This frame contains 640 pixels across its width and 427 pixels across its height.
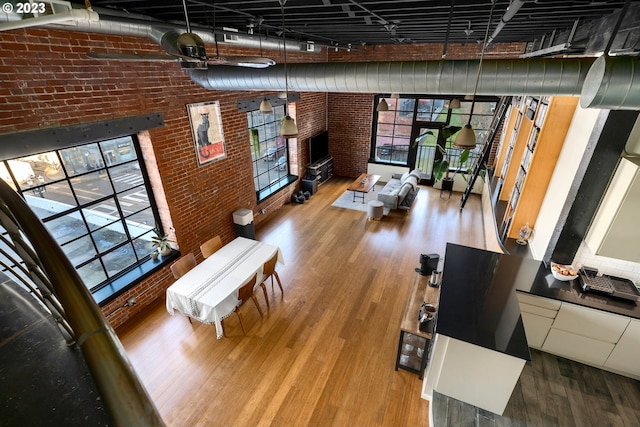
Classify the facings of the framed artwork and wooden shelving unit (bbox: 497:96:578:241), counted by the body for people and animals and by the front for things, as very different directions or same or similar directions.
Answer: very different directions

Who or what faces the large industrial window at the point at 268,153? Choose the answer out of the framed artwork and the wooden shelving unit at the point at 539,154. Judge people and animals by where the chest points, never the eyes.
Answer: the wooden shelving unit

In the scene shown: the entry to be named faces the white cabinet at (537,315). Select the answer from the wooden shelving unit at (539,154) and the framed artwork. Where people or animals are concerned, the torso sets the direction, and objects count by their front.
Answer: the framed artwork

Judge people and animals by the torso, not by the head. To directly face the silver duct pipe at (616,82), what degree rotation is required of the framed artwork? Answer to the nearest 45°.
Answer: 0° — it already faces it

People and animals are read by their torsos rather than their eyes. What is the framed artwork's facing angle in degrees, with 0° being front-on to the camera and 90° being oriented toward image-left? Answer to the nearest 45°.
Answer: approximately 315°

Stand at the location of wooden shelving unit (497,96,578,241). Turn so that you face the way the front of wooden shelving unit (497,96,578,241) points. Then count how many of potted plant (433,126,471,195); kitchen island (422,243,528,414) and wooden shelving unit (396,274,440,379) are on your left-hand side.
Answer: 2

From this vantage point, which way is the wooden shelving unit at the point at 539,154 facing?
to the viewer's left

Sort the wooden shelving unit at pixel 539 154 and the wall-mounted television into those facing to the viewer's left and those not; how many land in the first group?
1
